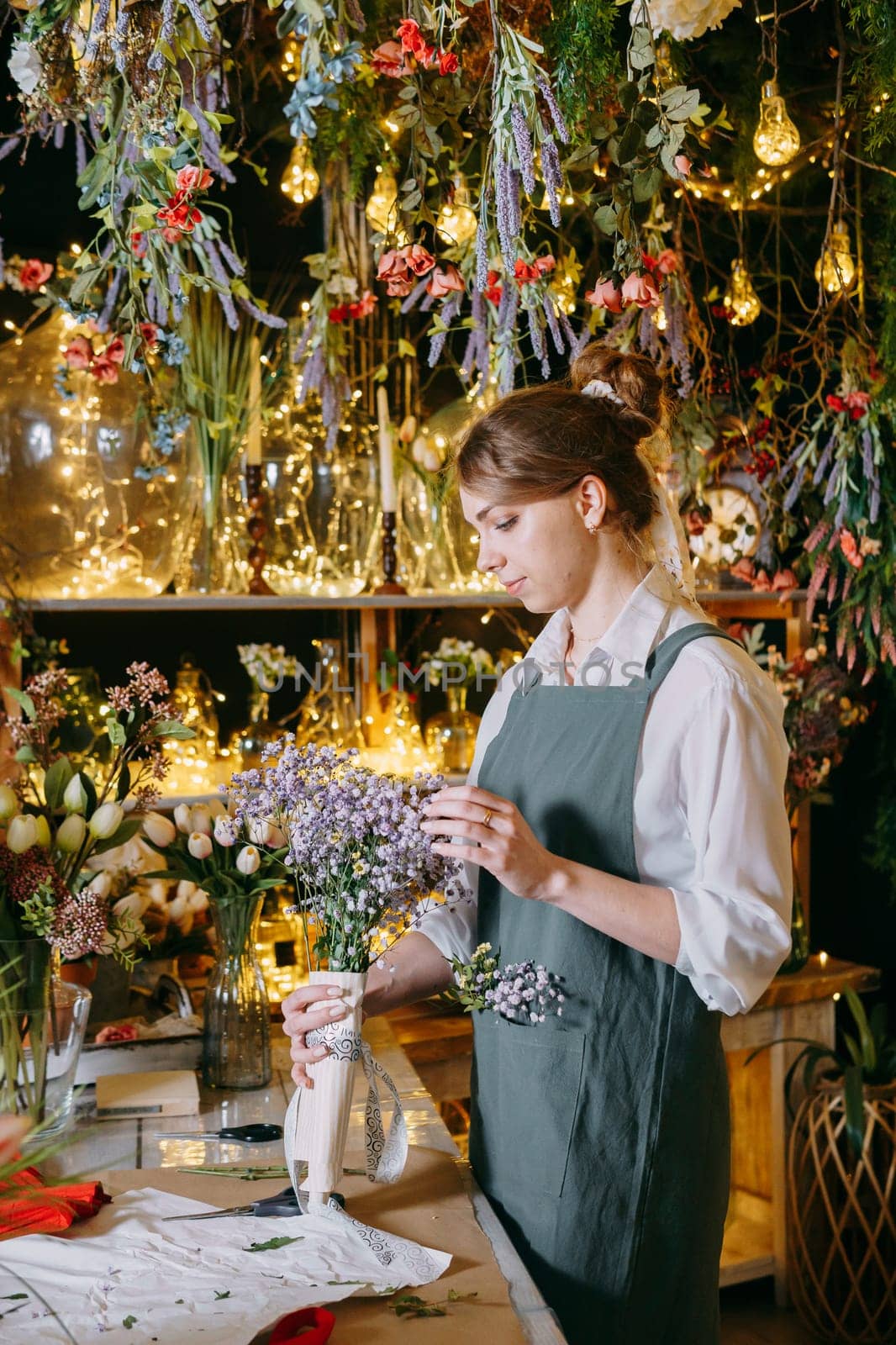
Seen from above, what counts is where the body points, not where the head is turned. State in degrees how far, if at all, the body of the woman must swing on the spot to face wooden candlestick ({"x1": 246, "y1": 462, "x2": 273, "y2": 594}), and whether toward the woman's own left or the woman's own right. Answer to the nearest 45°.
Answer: approximately 90° to the woman's own right

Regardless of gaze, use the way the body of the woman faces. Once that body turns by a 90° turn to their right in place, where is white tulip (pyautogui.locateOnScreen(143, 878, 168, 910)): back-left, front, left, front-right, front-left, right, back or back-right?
front

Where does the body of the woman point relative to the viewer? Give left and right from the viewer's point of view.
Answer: facing the viewer and to the left of the viewer

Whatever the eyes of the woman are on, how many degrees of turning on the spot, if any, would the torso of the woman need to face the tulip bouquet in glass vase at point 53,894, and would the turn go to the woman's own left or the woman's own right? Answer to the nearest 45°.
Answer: approximately 45° to the woman's own right

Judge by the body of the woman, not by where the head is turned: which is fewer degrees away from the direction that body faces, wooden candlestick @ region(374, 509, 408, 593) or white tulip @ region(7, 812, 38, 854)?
the white tulip

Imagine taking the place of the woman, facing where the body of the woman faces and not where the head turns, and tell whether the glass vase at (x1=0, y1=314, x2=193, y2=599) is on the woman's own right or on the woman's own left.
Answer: on the woman's own right

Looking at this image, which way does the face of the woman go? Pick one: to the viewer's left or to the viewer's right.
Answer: to the viewer's left

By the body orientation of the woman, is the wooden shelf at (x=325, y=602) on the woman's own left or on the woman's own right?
on the woman's own right

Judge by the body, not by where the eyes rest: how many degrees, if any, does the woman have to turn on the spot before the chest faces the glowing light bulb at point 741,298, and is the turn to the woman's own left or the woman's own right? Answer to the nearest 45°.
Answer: approximately 135° to the woman's own right

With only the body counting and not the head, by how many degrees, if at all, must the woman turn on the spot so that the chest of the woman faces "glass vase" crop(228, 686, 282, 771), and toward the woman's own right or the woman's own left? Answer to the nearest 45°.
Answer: approximately 90° to the woman's own right

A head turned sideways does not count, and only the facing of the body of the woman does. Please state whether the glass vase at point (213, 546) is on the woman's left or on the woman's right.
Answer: on the woman's right
